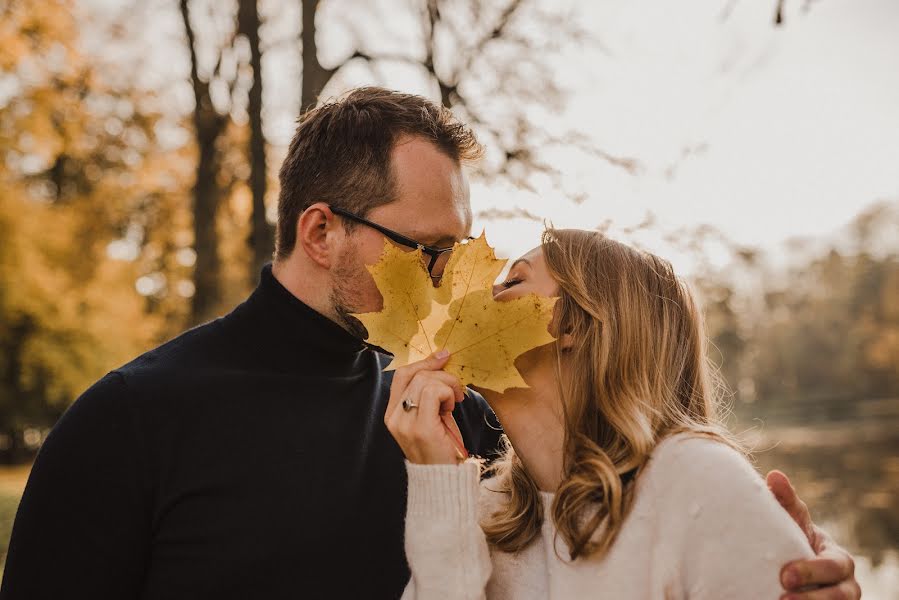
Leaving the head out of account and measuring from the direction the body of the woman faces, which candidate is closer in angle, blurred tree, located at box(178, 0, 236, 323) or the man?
the man

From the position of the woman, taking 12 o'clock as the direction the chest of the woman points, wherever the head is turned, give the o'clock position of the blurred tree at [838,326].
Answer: The blurred tree is roughly at 5 o'clock from the woman.

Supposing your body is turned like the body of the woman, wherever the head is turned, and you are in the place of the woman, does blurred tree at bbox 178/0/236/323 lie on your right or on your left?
on your right

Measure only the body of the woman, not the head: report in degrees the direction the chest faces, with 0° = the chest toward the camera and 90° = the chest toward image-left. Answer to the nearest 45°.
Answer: approximately 45°

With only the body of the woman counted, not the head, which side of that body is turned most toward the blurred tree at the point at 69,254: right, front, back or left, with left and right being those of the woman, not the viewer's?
right

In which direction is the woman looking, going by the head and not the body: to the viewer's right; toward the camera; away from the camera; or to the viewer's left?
to the viewer's left

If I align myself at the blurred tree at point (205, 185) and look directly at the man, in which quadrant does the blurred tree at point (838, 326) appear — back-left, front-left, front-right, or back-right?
back-left

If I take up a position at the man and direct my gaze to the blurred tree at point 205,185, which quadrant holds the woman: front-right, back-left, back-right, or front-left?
back-right
